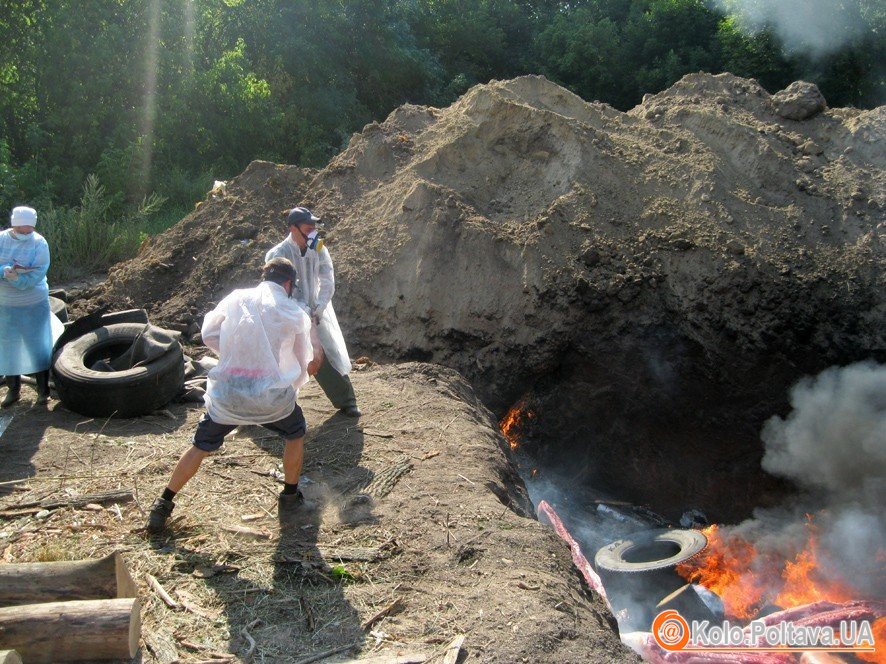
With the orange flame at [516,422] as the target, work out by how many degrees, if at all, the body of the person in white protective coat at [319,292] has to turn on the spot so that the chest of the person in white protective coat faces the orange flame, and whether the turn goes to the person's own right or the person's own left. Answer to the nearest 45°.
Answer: approximately 90° to the person's own left

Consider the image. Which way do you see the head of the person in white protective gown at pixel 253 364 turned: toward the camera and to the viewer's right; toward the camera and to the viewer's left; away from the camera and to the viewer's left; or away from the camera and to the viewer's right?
away from the camera and to the viewer's right

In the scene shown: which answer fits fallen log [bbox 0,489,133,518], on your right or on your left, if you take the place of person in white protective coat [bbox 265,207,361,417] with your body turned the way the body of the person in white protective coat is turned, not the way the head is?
on your right

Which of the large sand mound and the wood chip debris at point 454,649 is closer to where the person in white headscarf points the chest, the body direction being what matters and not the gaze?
the wood chip debris

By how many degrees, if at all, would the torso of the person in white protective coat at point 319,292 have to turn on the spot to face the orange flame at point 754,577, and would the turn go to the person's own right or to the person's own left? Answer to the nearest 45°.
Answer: approximately 45° to the person's own left

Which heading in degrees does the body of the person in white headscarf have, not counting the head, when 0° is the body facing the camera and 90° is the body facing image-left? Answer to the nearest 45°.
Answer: approximately 0°

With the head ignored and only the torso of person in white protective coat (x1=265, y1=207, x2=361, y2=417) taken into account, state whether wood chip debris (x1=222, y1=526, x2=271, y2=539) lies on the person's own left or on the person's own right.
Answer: on the person's own right

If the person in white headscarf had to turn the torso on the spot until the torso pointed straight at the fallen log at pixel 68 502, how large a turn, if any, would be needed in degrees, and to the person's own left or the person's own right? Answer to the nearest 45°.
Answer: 0° — they already face it
